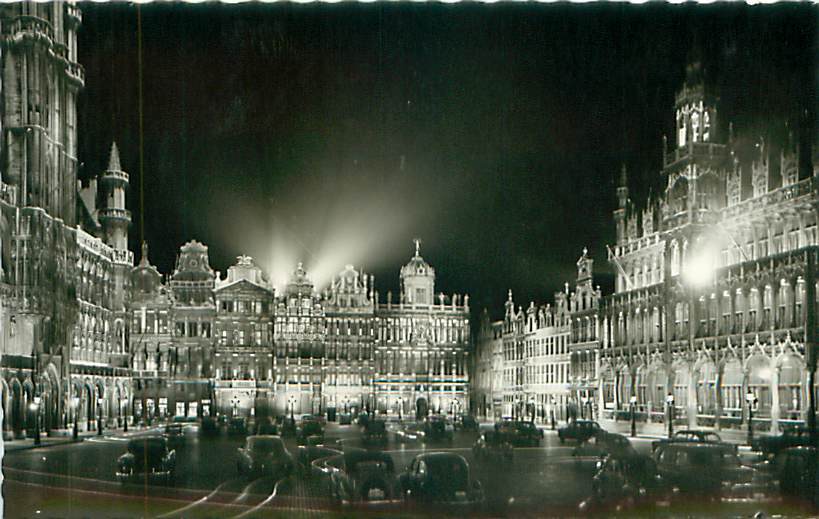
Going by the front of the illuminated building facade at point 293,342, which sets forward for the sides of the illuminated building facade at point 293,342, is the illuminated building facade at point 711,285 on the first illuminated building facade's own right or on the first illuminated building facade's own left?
on the first illuminated building facade's own left

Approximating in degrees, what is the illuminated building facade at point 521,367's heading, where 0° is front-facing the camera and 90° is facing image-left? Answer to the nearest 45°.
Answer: approximately 45°

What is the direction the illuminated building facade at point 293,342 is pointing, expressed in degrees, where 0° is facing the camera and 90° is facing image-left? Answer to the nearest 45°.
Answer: approximately 0°

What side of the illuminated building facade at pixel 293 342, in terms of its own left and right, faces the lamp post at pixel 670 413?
left
